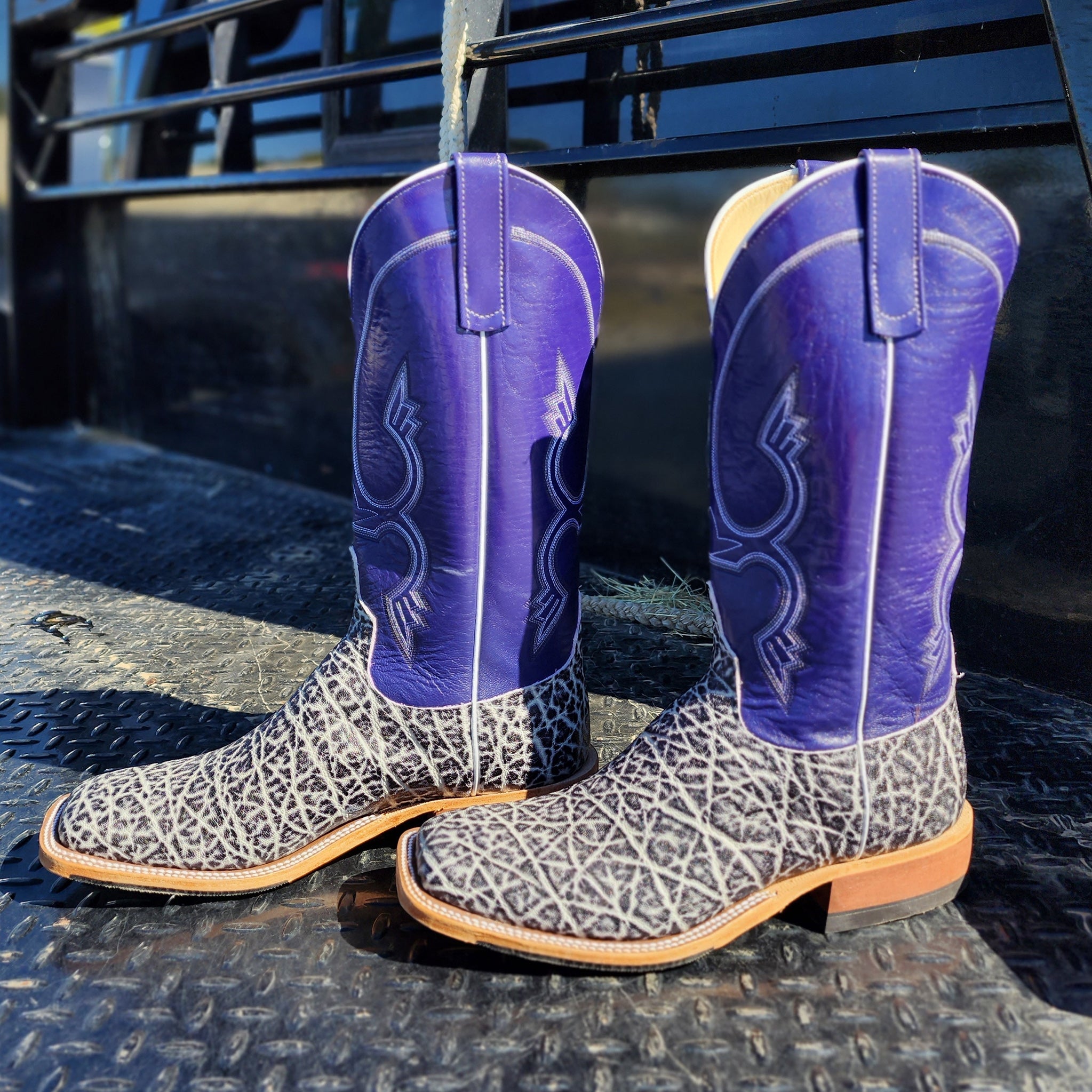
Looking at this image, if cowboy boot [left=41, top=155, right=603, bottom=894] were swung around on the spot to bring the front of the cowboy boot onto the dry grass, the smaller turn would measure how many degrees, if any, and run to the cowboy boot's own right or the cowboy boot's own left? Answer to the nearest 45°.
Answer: approximately 135° to the cowboy boot's own right

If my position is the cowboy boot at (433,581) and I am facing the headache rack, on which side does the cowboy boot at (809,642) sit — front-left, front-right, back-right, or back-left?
back-right

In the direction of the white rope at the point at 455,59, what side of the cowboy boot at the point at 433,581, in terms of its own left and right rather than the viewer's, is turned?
right

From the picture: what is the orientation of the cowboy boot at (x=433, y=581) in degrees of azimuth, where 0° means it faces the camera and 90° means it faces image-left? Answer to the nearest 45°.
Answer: approximately 90°

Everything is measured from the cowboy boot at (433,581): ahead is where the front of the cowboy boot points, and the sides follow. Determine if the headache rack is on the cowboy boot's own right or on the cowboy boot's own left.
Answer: on the cowboy boot's own right
